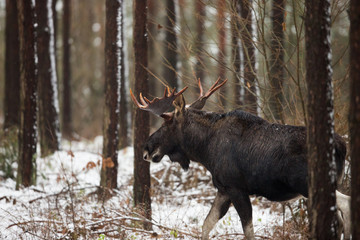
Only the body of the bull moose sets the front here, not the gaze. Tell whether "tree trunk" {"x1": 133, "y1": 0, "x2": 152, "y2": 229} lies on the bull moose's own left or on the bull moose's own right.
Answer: on the bull moose's own right

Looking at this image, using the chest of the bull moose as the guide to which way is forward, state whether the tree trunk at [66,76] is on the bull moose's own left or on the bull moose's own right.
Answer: on the bull moose's own right

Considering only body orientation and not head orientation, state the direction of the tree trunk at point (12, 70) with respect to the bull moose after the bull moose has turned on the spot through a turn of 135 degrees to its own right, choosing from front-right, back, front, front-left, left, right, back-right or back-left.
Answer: left

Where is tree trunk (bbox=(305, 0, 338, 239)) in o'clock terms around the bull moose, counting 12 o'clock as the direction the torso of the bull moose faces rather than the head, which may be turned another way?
The tree trunk is roughly at 8 o'clock from the bull moose.

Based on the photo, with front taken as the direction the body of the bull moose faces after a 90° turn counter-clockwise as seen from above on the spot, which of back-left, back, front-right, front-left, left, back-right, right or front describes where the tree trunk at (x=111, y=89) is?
back-right

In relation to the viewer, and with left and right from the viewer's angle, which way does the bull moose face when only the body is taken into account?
facing to the left of the viewer

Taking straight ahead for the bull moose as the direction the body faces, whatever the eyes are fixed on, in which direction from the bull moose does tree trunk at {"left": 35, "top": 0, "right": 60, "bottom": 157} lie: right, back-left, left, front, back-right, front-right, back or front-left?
front-right

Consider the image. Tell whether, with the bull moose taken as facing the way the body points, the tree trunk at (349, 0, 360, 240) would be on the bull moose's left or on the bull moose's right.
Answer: on the bull moose's left

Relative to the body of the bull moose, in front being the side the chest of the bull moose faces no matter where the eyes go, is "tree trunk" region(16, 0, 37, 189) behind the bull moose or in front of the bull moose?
in front
